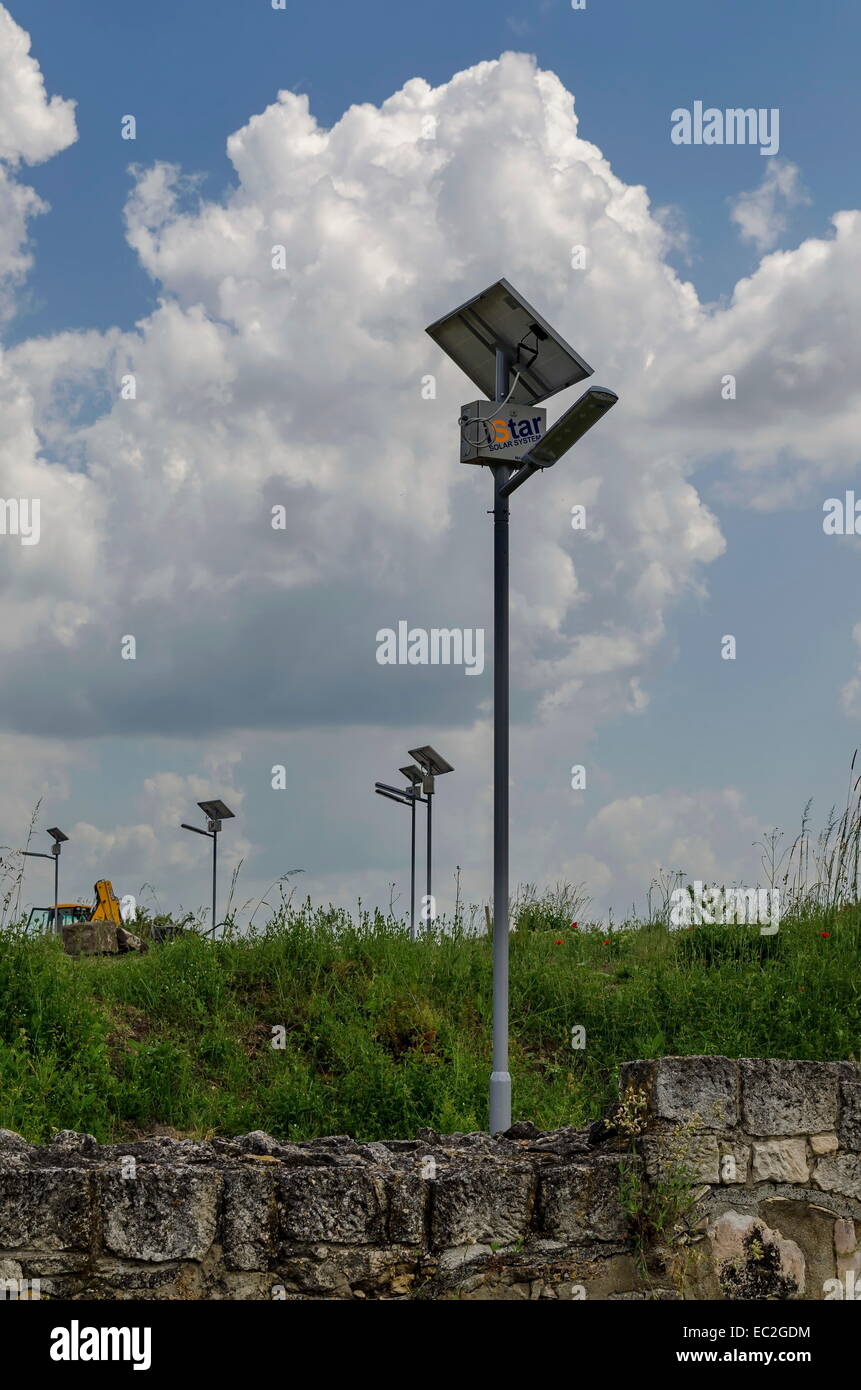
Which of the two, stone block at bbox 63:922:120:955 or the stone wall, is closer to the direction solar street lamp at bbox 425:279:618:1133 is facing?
the stone wall

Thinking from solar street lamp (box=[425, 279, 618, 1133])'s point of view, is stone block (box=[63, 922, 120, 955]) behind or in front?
behind

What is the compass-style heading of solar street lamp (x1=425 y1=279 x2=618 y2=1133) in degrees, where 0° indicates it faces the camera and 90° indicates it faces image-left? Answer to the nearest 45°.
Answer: approximately 315°

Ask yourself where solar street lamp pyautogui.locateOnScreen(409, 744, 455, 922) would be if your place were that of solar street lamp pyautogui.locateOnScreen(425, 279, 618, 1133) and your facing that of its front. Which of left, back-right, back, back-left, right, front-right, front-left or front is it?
back-left
